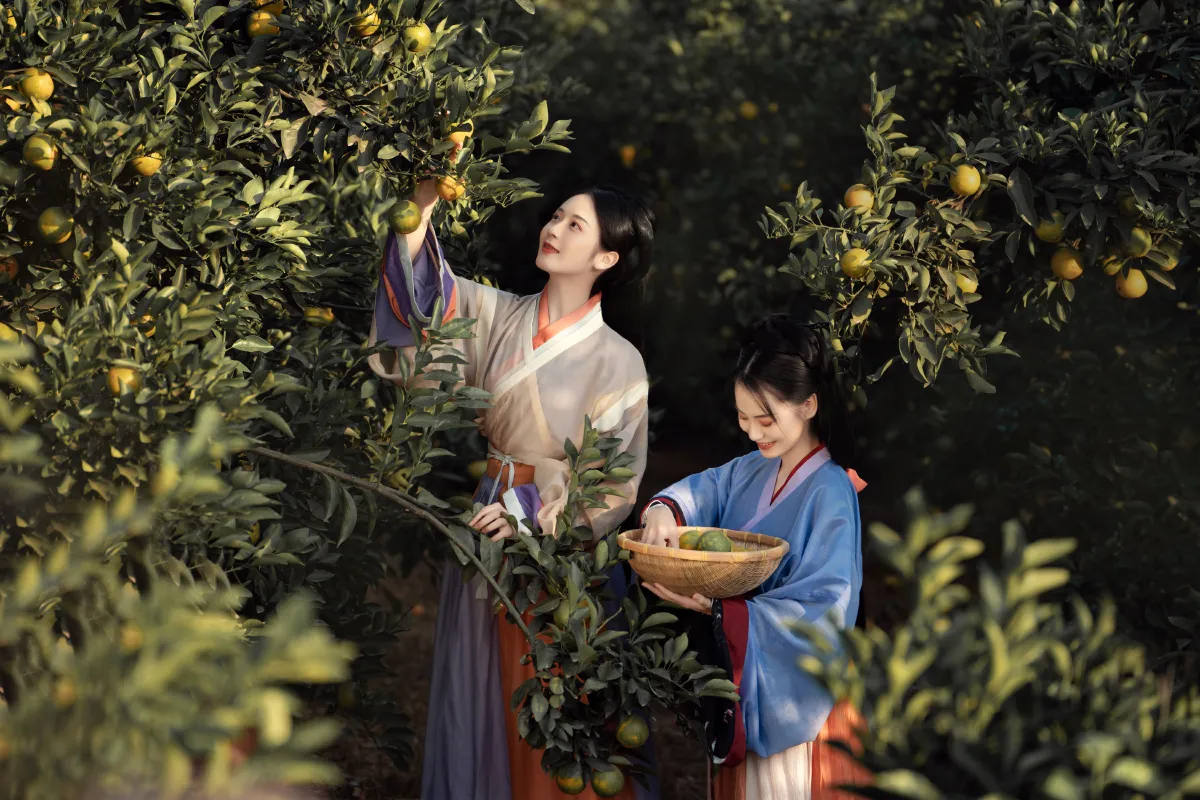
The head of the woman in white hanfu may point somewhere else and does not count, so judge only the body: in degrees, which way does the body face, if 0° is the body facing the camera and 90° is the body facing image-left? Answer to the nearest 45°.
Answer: approximately 45°

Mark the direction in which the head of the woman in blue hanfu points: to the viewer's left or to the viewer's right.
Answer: to the viewer's left

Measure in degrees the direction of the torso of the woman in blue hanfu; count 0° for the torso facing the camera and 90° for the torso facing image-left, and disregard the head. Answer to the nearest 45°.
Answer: approximately 45°

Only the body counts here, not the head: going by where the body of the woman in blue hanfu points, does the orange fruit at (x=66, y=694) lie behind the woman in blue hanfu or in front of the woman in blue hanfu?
in front

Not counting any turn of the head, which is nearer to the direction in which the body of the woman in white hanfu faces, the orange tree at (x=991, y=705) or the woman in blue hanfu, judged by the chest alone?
the orange tree

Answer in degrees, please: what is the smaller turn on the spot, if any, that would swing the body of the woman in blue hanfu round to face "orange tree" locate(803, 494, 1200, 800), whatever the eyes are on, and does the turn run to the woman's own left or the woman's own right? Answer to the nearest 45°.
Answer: approximately 45° to the woman's own left
